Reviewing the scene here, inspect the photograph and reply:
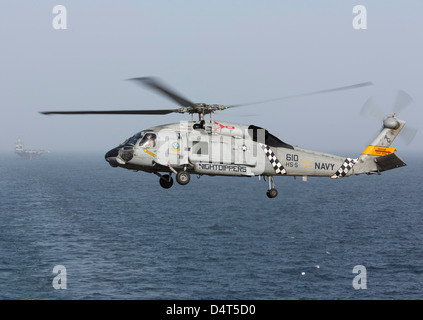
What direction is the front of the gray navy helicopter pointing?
to the viewer's left
